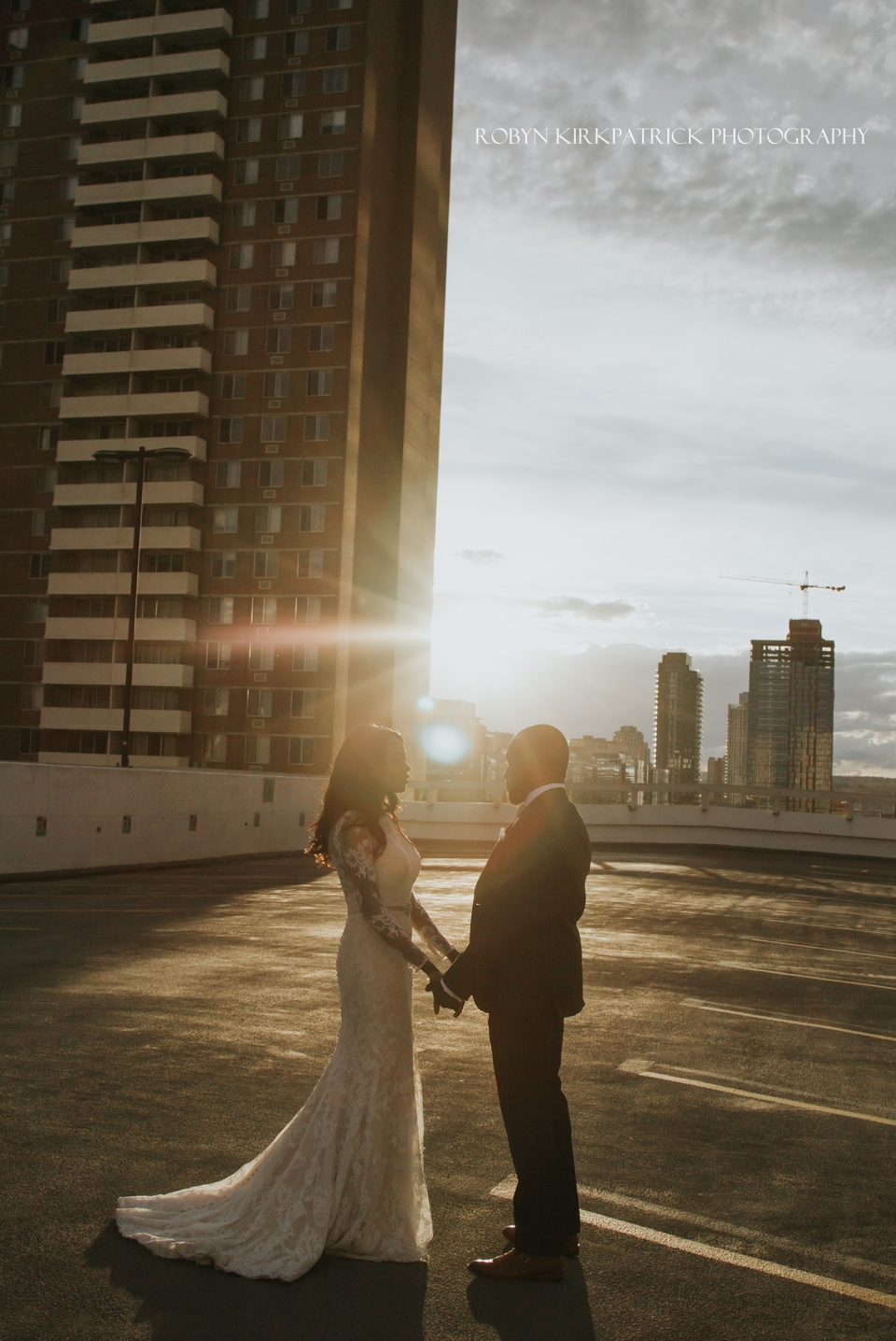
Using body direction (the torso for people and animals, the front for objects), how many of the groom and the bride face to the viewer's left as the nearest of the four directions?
1

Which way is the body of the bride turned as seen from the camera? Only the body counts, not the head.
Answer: to the viewer's right

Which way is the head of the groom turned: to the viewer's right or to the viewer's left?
to the viewer's left

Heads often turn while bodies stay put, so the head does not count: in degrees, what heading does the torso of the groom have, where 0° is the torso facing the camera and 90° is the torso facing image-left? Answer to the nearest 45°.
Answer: approximately 90°

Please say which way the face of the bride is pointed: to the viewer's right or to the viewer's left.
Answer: to the viewer's right

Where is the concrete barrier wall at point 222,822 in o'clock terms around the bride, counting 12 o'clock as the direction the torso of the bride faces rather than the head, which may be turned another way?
The concrete barrier wall is roughly at 9 o'clock from the bride.

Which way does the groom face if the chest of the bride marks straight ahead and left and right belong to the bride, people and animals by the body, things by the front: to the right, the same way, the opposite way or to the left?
the opposite way
